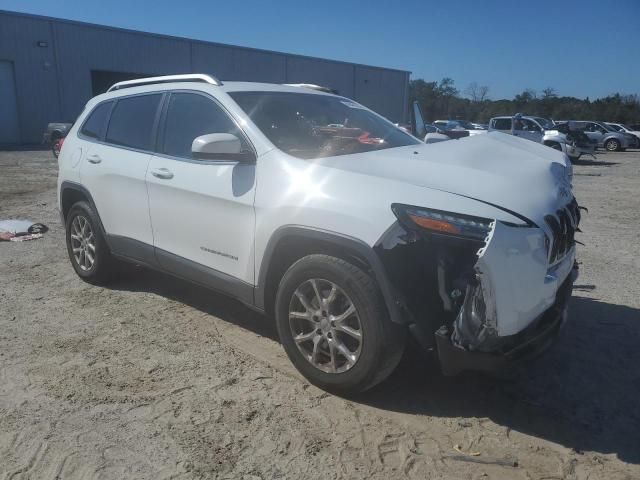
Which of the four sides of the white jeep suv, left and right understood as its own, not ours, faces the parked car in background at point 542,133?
left

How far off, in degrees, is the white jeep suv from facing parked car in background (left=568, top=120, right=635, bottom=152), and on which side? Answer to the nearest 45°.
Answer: approximately 90° to its left

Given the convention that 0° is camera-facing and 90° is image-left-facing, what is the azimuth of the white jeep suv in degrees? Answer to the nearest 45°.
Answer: approximately 315°

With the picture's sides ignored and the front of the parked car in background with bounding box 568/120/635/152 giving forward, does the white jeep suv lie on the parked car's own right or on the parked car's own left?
on the parked car's own right

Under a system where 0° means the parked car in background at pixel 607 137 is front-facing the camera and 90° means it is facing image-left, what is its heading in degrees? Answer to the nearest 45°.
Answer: approximately 315°
